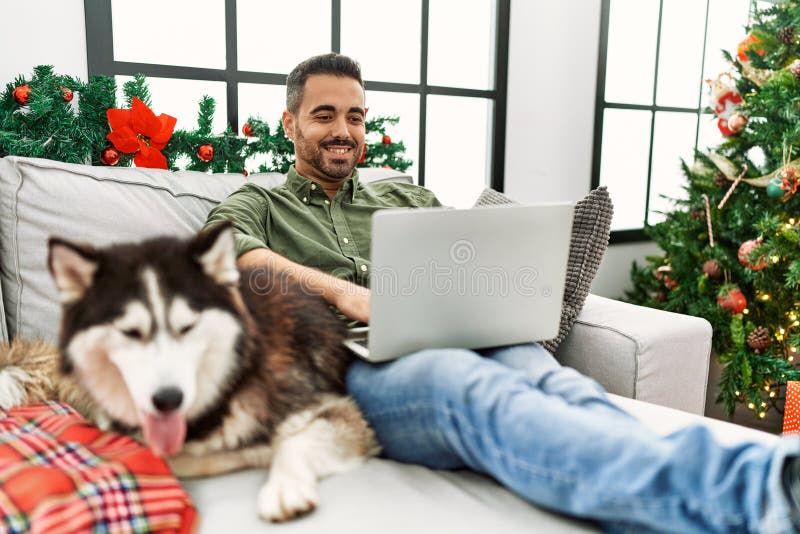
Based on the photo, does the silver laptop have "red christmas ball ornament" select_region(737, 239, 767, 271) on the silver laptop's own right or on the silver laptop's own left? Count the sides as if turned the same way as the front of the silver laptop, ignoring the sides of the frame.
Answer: on the silver laptop's own right

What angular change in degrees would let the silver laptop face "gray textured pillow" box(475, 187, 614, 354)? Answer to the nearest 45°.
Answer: approximately 90° to its right

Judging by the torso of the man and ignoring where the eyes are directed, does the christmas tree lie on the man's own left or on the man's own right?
on the man's own left

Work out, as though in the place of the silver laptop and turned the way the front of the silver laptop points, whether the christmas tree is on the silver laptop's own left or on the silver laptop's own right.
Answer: on the silver laptop's own right

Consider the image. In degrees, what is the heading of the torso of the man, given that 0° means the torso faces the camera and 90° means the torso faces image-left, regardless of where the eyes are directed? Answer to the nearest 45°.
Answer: approximately 315°

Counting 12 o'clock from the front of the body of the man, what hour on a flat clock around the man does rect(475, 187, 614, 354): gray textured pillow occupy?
The gray textured pillow is roughly at 8 o'clock from the man.

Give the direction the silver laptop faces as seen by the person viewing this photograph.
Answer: facing away from the viewer and to the left of the viewer

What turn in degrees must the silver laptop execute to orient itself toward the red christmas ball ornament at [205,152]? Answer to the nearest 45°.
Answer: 0° — it already faces it

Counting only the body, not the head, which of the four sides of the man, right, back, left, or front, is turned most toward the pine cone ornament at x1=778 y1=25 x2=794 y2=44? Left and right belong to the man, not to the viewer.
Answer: left

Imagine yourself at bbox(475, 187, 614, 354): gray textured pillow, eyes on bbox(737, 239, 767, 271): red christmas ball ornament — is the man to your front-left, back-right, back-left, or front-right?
back-right
